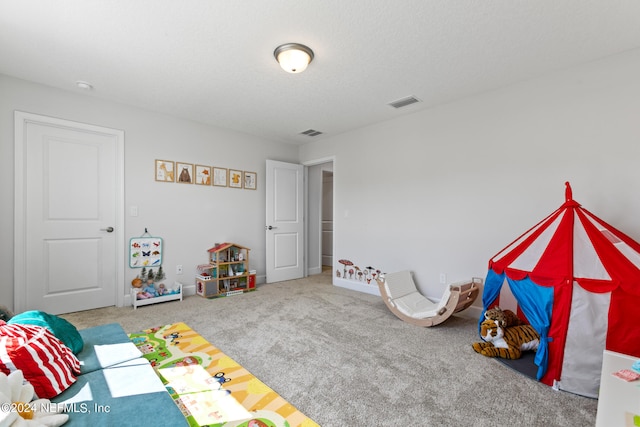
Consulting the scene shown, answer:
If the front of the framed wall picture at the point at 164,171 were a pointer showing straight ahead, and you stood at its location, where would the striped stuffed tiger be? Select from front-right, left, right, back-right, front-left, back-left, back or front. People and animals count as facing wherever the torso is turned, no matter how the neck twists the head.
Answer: front-left

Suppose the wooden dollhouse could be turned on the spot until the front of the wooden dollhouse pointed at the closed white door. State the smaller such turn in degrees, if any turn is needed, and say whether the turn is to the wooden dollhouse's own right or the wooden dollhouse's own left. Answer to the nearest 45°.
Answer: approximately 135° to the wooden dollhouse's own right

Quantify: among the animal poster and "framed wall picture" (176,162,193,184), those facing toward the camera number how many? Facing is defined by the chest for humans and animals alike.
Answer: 2

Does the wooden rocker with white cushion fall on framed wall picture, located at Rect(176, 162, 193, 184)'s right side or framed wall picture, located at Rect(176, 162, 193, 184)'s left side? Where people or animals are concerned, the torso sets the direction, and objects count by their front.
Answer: on its left

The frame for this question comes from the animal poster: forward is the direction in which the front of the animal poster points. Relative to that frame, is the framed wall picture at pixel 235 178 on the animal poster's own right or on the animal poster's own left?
on the animal poster's own left

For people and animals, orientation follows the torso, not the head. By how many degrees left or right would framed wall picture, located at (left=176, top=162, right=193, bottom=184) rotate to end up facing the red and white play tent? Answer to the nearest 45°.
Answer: approximately 45° to its left

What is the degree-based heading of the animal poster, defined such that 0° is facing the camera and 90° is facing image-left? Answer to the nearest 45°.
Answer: approximately 0°
